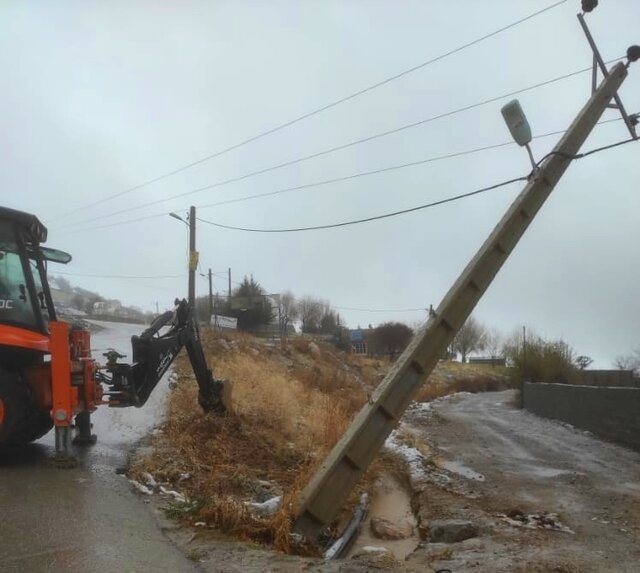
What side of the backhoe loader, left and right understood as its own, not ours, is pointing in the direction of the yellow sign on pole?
right

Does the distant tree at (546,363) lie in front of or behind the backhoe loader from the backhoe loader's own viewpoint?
behind

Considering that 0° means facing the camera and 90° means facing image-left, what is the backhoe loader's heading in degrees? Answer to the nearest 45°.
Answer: approximately 90°

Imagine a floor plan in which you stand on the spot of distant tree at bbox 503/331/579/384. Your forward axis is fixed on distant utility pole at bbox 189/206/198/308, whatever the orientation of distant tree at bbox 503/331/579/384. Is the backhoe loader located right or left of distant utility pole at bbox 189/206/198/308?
left

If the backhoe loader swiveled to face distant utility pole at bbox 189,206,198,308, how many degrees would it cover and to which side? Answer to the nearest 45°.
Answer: approximately 90° to its right

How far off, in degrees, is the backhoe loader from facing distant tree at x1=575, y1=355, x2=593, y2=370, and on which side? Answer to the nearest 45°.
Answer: approximately 135° to its right

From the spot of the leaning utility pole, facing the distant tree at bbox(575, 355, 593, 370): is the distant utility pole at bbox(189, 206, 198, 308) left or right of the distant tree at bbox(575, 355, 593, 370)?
left

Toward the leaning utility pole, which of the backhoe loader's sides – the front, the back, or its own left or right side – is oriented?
back
